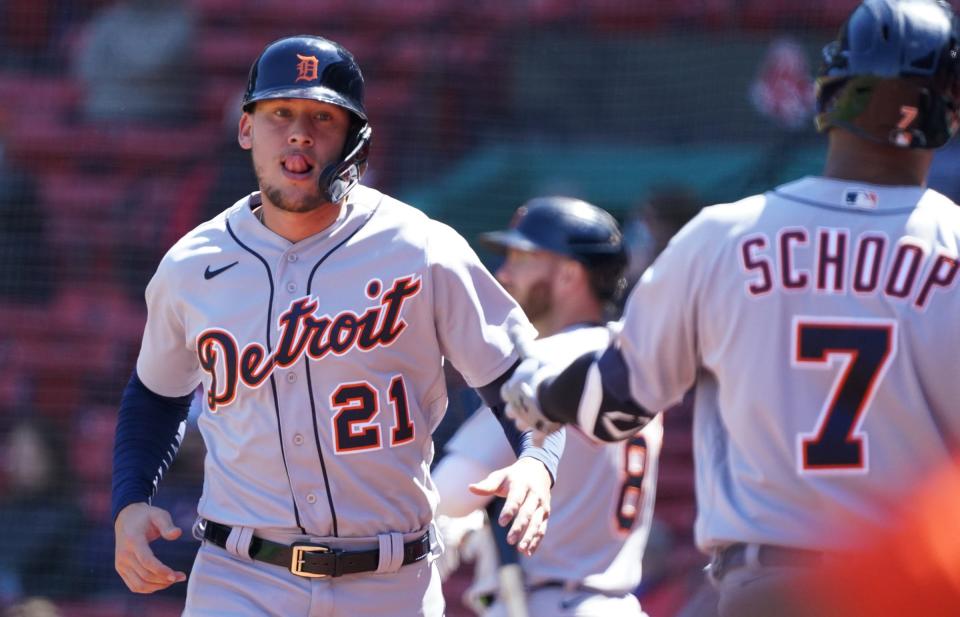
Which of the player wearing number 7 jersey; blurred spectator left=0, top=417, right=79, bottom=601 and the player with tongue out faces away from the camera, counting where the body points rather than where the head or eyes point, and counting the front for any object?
the player wearing number 7 jersey

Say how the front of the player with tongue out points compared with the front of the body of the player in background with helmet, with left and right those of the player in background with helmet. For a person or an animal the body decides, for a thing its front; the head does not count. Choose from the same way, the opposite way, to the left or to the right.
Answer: to the left

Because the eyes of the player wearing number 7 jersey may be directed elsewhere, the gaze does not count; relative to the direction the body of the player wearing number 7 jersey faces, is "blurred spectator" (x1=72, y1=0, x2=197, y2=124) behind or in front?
in front

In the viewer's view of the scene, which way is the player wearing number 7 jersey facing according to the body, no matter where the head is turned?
away from the camera

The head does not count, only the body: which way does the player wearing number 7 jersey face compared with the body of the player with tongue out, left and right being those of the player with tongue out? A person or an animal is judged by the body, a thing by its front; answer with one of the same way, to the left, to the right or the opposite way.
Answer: the opposite way

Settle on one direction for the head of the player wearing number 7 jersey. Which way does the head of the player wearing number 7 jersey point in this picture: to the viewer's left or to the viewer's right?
to the viewer's left

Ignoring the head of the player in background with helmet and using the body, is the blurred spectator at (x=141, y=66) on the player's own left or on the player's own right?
on the player's own right

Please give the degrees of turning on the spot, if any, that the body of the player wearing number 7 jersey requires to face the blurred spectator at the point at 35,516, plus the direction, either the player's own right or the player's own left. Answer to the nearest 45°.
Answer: approximately 45° to the player's own left

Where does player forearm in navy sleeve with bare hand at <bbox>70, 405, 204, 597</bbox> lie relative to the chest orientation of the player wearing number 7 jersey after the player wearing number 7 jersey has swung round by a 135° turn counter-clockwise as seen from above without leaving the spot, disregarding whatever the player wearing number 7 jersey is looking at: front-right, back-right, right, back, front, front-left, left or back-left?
right

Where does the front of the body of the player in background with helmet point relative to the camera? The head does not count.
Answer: to the viewer's left

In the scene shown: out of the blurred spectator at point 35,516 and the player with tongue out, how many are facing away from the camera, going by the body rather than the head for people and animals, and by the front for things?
0

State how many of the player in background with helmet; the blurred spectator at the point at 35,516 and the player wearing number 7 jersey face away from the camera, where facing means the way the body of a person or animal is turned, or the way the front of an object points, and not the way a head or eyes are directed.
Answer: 1

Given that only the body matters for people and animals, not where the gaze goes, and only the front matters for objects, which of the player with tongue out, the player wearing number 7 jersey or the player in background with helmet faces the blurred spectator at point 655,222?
the player wearing number 7 jersey
